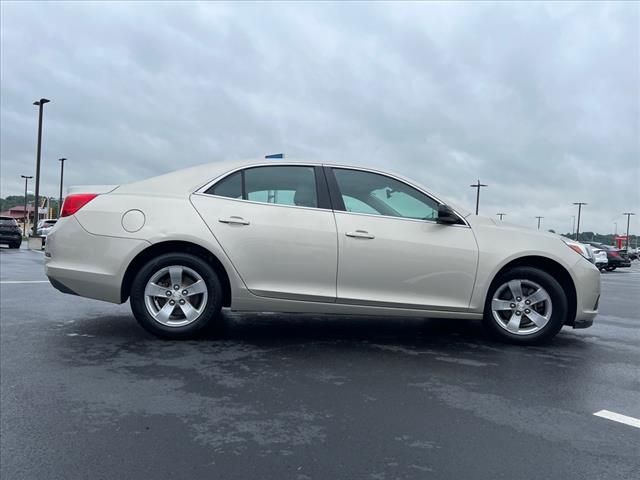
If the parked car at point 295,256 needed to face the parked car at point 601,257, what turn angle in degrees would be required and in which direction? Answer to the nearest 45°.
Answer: approximately 45° to its left

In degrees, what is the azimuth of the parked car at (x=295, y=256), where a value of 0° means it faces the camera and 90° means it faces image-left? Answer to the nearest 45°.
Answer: approximately 270°

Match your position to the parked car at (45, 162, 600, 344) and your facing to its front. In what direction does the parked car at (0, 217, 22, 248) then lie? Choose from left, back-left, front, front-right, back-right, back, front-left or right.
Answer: back-left
